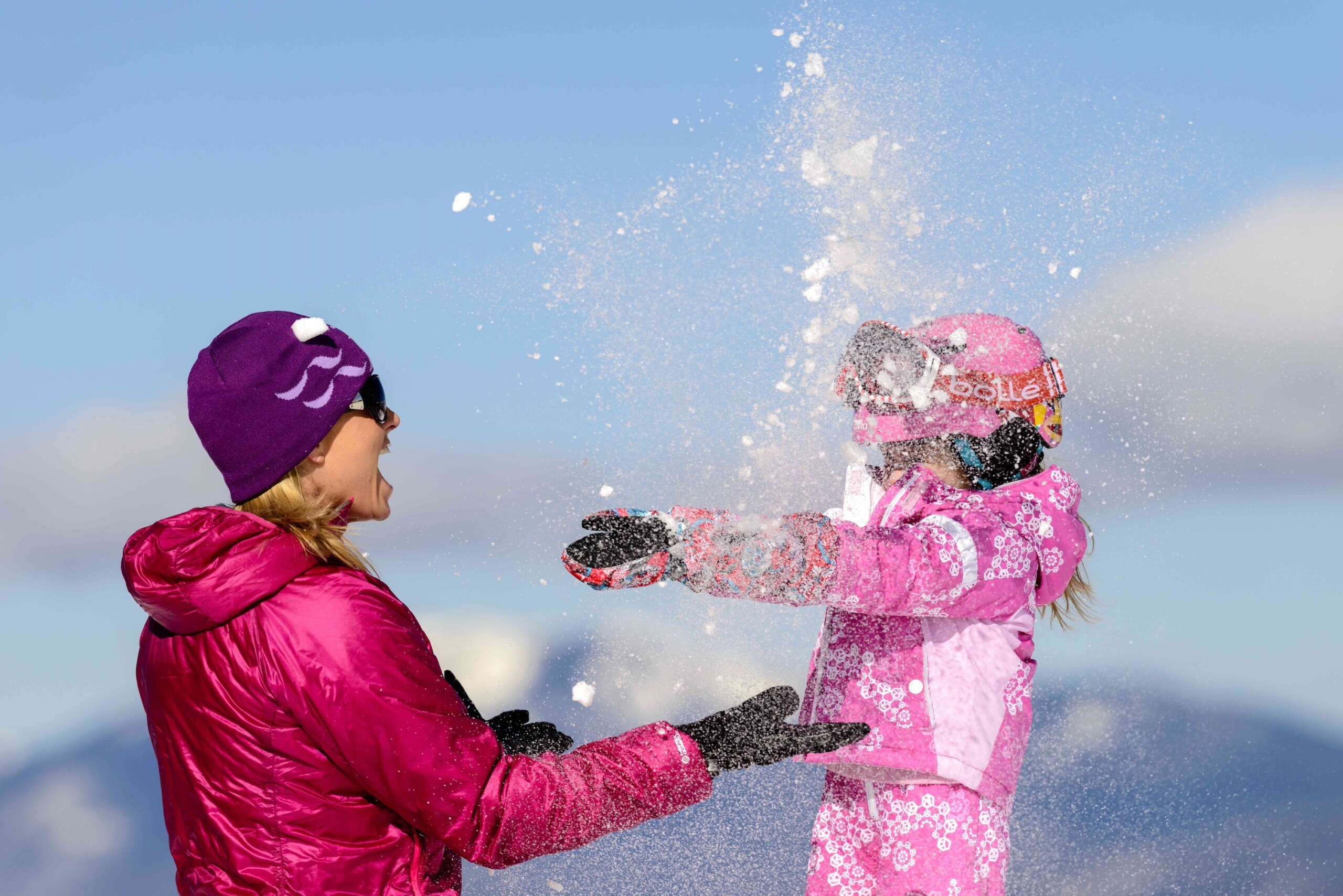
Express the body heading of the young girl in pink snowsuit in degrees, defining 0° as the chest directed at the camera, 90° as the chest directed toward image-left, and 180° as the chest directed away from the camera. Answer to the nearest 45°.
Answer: approximately 90°

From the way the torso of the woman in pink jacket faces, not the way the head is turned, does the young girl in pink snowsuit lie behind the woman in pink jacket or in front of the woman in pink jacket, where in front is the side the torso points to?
in front

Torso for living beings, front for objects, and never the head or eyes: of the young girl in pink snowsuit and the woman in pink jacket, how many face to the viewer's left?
1

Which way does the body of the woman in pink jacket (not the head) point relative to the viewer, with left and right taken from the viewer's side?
facing away from the viewer and to the right of the viewer

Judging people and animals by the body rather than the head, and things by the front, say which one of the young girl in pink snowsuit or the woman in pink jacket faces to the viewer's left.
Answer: the young girl in pink snowsuit

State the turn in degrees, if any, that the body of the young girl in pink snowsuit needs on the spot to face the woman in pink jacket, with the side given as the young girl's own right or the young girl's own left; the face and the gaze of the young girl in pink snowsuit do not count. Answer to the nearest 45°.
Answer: approximately 45° to the young girl's own left
